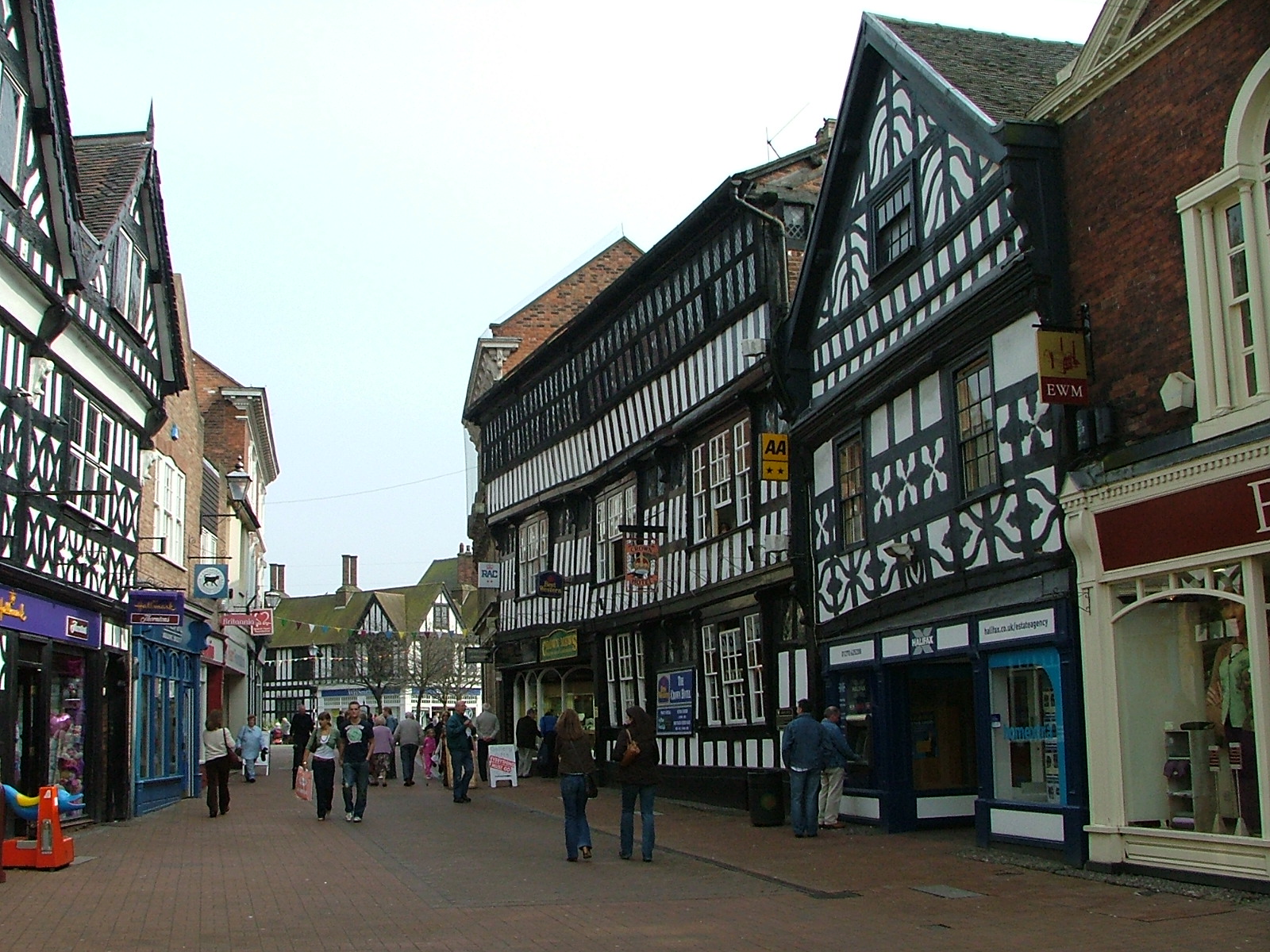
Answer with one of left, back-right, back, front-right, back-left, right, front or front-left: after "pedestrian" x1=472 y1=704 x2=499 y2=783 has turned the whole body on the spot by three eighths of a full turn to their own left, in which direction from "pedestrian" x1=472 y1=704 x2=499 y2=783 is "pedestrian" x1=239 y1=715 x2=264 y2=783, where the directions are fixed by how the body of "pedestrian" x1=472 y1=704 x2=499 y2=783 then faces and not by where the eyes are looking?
right

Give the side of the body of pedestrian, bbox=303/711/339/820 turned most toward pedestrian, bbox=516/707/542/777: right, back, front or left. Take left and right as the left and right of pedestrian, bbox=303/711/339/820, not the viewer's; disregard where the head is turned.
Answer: back

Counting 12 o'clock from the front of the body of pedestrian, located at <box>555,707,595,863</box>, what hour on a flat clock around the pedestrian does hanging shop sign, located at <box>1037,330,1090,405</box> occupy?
The hanging shop sign is roughly at 4 o'clock from the pedestrian.

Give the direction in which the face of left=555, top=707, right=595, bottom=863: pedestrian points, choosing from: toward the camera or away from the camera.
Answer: away from the camera

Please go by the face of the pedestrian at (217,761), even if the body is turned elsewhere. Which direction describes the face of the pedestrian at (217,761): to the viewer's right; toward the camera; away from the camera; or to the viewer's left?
away from the camera

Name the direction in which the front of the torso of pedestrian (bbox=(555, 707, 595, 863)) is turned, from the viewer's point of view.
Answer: away from the camera

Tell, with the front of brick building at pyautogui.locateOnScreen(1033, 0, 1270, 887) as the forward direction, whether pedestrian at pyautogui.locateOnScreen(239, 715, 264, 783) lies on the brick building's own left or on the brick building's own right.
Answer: on the brick building's own right

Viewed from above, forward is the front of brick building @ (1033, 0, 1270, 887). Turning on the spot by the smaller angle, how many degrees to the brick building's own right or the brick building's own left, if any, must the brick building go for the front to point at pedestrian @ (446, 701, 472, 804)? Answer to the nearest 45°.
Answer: approximately 90° to the brick building's own right

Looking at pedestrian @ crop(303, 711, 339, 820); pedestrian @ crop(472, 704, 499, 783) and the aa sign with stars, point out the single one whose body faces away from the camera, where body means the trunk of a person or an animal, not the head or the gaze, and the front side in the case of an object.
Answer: pedestrian @ crop(472, 704, 499, 783)

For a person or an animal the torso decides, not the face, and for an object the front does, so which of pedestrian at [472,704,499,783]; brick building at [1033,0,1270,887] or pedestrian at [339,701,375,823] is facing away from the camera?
pedestrian at [472,704,499,783]

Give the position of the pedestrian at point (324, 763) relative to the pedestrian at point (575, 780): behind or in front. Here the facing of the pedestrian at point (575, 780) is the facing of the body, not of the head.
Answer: in front

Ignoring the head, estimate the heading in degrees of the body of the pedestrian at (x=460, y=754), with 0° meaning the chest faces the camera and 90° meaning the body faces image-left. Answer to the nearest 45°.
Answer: approximately 315°

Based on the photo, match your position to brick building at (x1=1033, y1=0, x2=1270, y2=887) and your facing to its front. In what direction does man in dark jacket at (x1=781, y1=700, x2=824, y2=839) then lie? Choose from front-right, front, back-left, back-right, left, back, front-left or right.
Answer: right

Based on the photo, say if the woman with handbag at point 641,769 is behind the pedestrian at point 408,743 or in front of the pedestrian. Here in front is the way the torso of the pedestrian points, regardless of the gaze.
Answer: behind

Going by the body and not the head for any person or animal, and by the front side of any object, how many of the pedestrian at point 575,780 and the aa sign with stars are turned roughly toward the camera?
1
